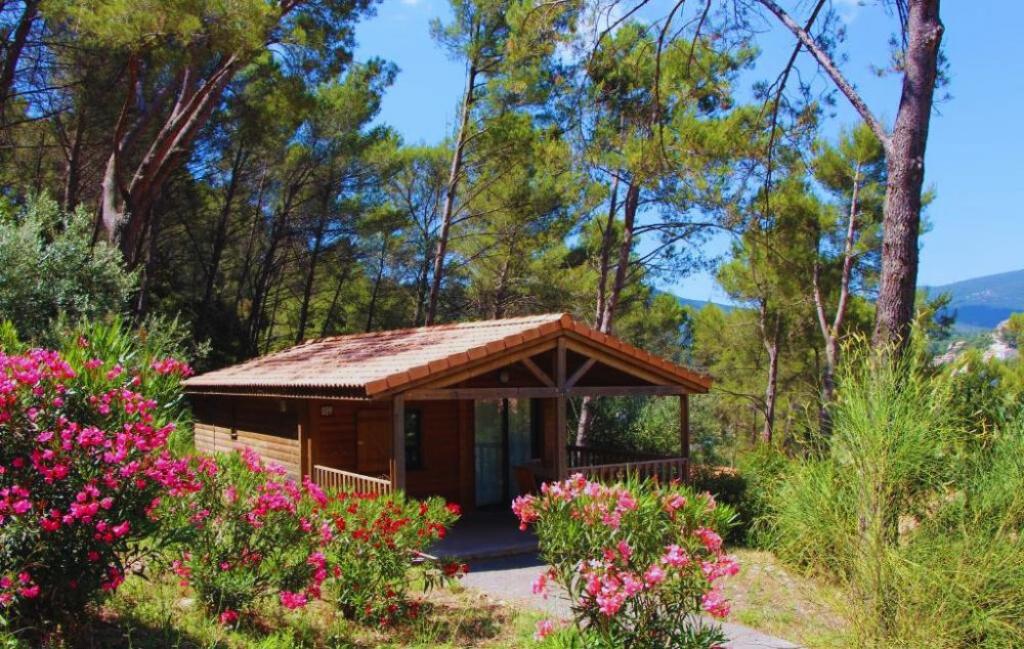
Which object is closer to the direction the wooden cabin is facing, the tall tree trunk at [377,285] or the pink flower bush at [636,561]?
the pink flower bush

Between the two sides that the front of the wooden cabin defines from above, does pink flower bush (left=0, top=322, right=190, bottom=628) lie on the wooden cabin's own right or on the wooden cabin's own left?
on the wooden cabin's own right

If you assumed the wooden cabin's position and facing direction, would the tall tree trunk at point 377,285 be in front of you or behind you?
behind

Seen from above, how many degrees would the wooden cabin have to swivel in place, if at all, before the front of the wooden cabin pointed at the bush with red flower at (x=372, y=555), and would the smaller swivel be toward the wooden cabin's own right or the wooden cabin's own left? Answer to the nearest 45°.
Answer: approximately 45° to the wooden cabin's own right

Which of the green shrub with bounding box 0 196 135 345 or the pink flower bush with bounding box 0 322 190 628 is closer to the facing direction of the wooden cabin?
the pink flower bush

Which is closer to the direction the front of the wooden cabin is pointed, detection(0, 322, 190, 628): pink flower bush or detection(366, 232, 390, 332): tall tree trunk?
the pink flower bush

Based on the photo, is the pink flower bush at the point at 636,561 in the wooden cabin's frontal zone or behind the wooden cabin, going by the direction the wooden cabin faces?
frontal zone

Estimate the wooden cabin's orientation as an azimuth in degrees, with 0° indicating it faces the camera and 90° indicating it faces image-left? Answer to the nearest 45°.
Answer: approximately 315°

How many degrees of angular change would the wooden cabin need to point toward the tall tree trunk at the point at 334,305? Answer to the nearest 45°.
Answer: approximately 135° to its left
